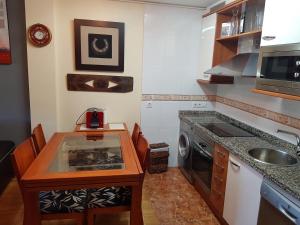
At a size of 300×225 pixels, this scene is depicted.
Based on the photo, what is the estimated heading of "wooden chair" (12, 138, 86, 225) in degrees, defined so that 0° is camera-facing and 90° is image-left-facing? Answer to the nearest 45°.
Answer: approximately 270°

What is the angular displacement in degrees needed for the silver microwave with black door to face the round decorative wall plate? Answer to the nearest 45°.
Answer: approximately 45° to its right

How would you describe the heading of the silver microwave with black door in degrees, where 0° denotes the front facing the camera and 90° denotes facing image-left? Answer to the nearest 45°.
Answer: approximately 45°

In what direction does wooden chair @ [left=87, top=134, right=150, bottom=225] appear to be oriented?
to the viewer's left

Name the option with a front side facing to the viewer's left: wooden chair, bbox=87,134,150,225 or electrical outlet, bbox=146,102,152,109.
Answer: the wooden chair

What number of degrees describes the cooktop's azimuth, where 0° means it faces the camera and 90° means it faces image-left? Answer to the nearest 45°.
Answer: approximately 45°

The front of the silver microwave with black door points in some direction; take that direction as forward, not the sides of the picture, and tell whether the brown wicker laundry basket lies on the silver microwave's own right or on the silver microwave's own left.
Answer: on the silver microwave's own right

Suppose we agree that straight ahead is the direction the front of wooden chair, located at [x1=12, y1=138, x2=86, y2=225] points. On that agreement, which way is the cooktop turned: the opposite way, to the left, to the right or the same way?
the opposite way

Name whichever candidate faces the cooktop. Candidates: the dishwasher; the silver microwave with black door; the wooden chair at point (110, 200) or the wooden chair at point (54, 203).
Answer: the wooden chair at point (54, 203)

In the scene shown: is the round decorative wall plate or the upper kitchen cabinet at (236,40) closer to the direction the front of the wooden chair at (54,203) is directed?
the upper kitchen cabinet

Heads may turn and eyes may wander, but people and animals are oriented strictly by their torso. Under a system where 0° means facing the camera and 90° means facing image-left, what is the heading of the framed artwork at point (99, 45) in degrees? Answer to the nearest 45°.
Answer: approximately 0°
